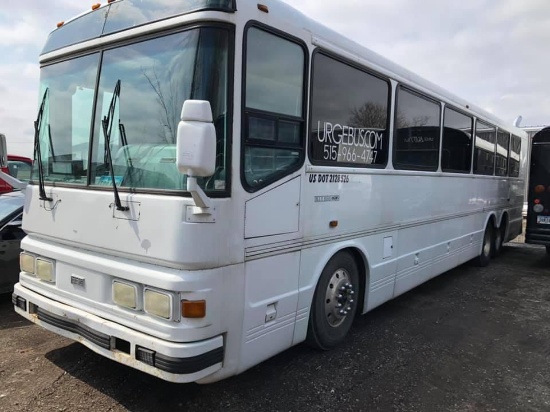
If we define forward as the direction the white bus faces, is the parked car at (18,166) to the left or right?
on its right
